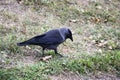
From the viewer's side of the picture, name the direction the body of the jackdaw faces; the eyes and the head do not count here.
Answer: to the viewer's right
